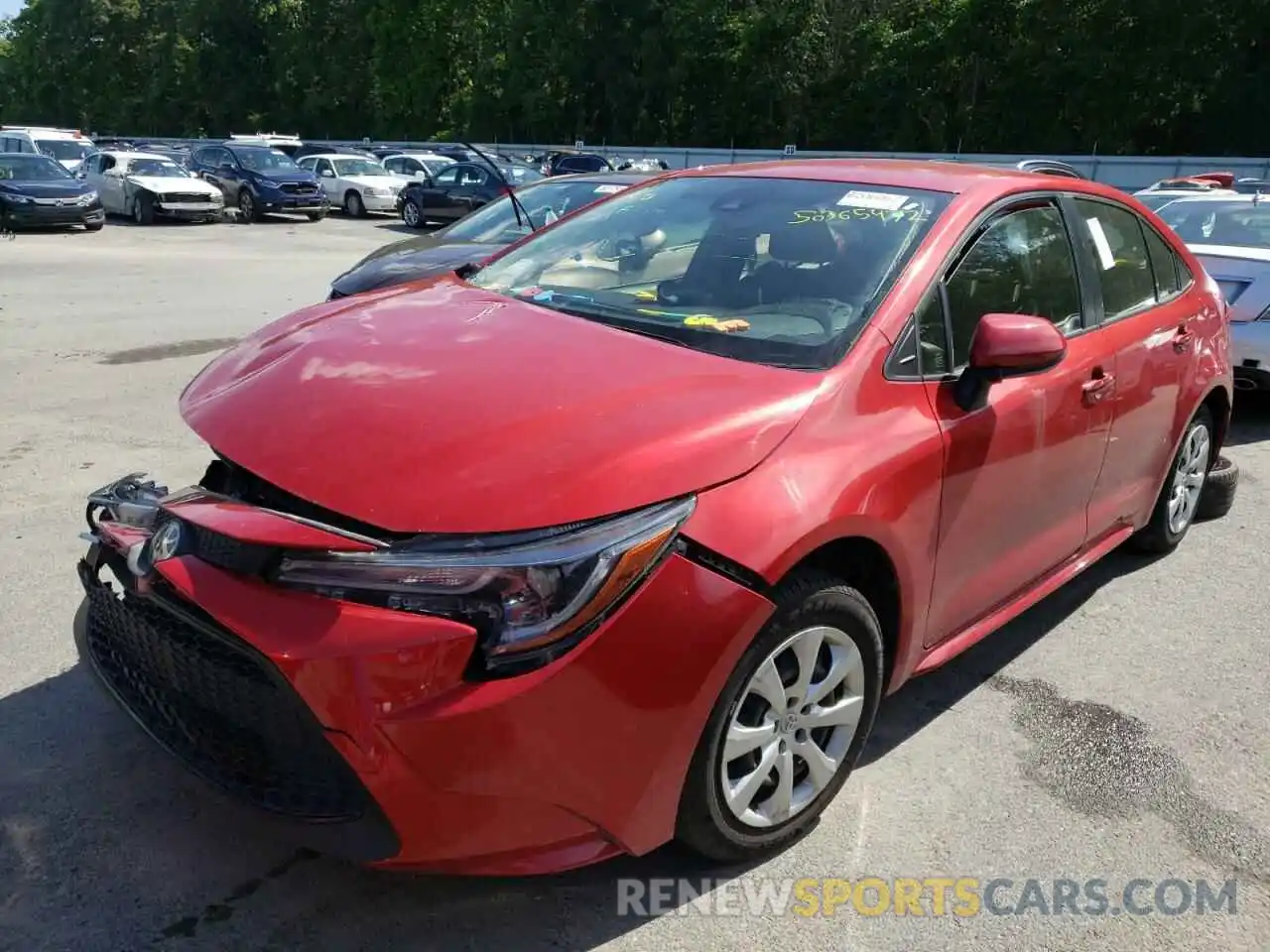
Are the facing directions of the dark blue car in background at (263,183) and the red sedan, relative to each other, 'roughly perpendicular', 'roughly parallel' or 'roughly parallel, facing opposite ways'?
roughly perpendicular

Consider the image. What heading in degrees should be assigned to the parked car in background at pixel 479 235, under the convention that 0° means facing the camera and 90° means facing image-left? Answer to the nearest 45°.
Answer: approximately 45°

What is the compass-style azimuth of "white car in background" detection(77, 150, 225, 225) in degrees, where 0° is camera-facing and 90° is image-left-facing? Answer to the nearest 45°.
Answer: approximately 315°

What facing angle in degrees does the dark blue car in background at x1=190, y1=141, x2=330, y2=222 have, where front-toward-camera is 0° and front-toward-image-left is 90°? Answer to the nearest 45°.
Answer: approximately 315°

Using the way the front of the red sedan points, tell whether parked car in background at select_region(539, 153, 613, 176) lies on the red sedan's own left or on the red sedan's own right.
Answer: on the red sedan's own right

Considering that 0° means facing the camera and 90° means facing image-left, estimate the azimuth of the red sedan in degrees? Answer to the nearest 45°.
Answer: approximately 45°

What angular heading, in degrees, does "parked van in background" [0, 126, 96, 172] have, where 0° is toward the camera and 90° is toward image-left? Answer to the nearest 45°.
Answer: approximately 315°

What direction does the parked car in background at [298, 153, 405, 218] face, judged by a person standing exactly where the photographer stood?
facing the viewer and to the right of the viewer

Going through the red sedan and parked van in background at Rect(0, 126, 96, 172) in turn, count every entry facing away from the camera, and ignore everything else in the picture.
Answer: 0

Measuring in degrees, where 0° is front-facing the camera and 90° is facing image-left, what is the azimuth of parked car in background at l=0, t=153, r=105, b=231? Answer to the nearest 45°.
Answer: approximately 315°
